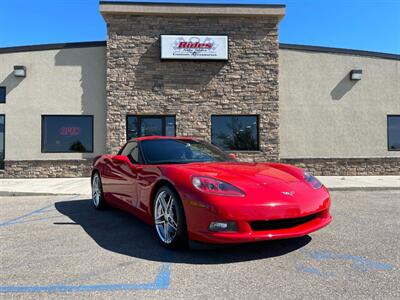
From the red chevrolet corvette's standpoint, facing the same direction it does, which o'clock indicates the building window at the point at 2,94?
The building window is roughly at 6 o'clock from the red chevrolet corvette.

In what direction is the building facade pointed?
toward the camera

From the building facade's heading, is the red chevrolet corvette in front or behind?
in front

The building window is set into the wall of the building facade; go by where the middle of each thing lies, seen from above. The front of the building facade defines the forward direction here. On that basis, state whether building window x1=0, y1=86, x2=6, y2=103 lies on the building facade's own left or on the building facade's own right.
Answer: on the building facade's own right

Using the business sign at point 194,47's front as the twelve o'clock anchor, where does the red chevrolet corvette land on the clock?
The red chevrolet corvette is roughly at 12 o'clock from the business sign.

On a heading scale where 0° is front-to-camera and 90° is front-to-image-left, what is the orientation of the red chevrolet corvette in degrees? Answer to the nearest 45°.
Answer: approximately 315°

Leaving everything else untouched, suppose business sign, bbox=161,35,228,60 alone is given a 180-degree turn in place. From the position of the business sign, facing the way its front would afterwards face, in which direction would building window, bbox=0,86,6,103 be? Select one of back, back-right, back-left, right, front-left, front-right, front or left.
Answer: left

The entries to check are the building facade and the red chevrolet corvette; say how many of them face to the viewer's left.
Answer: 0

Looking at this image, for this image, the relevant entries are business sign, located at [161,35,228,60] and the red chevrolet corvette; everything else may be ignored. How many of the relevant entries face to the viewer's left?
0

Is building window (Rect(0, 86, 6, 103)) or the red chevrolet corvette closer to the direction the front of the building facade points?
the red chevrolet corvette

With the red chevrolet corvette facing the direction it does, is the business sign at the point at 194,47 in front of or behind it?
behind

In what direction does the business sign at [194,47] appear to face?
toward the camera
